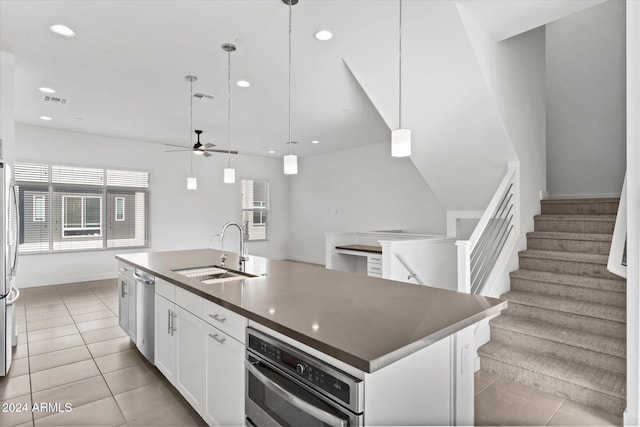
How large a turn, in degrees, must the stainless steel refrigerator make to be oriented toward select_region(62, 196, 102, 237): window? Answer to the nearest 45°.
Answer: approximately 90° to its left

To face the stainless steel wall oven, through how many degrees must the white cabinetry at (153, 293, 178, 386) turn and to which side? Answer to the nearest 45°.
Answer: approximately 90° to its left

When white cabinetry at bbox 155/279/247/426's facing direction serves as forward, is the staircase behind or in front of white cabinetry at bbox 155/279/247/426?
behind

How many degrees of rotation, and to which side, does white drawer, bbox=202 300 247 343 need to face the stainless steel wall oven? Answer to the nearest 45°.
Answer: approximately 90° to its left

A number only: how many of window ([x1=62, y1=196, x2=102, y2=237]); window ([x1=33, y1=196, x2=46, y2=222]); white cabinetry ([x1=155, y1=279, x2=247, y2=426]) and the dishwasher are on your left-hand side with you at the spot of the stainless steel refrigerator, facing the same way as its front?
2

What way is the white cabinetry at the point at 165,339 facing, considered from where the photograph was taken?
facing to the left of the viewer

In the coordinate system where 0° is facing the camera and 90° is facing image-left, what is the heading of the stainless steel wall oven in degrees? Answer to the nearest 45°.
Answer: approximately 45°

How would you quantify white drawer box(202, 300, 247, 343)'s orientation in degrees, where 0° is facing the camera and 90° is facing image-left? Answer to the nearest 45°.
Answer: approximately 45°

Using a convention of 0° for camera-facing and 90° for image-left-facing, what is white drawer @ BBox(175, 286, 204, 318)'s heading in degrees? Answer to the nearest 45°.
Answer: approximately 45°

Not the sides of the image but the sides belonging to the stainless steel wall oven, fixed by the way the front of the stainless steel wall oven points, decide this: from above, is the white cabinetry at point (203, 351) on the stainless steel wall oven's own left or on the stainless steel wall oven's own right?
on the stainless steel wall oven's own right

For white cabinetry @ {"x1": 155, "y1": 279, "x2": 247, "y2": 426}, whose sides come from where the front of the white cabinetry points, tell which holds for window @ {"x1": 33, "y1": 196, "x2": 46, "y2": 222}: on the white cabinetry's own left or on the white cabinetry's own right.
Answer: on the white cabinetry's own right

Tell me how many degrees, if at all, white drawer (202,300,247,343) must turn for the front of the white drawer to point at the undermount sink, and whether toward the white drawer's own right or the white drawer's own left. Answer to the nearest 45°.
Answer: approximately 135° to the white drawer's own right
